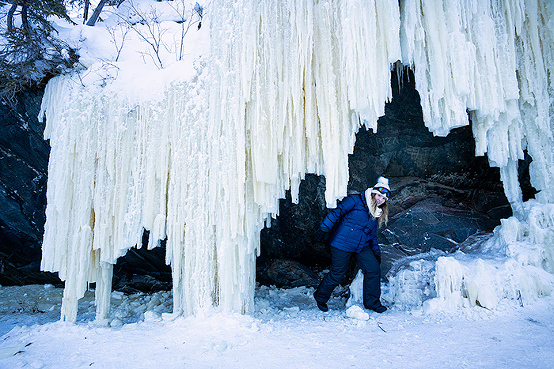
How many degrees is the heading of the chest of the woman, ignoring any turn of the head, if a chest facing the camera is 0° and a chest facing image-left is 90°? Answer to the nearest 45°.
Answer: approximately 315°
